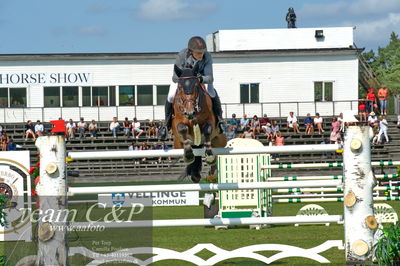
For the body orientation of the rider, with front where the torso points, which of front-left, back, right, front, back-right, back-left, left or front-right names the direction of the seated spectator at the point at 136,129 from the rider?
back

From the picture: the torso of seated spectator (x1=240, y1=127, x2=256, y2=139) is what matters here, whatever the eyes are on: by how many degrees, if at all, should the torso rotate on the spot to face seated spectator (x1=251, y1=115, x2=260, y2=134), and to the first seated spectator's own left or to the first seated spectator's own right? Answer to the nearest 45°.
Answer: approximately 180°

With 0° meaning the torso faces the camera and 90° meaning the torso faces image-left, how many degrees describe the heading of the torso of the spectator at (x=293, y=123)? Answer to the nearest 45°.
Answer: approximately 315°

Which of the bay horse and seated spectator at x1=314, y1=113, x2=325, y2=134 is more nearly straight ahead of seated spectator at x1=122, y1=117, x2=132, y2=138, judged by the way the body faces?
the bay horse

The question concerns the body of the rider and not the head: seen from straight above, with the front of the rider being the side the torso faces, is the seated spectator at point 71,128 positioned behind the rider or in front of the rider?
behind

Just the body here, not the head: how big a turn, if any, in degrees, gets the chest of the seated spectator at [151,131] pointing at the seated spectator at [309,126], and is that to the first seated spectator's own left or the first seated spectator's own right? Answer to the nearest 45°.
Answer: approximately 90° to the first seated spectator's own left

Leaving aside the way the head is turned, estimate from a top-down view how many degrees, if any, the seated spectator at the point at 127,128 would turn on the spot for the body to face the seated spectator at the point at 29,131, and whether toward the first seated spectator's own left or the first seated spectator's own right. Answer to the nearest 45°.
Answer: approximately 90° to the first seated spectator's own right

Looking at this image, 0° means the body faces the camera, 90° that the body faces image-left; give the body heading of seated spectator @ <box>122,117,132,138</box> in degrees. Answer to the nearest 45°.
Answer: approximately 0°
